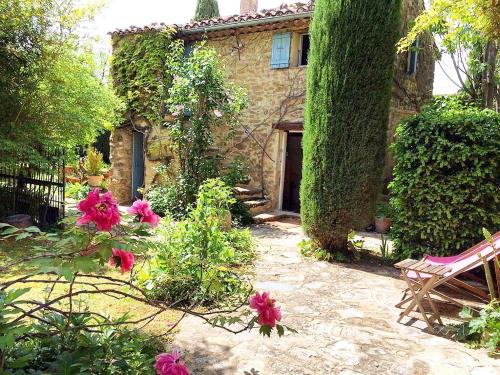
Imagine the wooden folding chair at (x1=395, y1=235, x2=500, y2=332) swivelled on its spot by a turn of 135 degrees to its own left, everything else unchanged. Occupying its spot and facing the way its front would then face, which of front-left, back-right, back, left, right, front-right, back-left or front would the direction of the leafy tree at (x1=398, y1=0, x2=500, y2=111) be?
left

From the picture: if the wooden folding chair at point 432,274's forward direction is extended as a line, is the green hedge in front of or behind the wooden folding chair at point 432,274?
behind

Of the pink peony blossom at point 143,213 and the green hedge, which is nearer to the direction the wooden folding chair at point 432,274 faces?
the pink peony blossom

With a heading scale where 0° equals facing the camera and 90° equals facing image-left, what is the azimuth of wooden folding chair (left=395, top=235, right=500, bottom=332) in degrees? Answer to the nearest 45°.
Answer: approximately 45°

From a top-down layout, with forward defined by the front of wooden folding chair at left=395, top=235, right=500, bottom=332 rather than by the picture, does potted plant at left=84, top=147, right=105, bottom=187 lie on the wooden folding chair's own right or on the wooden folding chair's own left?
on the wooden folding chair's own right

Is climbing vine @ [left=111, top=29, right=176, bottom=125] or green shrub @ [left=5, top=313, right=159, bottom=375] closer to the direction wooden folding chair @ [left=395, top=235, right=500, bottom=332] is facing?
the green shrub

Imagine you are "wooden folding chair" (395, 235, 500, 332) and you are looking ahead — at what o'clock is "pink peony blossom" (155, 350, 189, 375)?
The pink peony blossom is roughly at 11 o'clock from the wooden folding chair.
